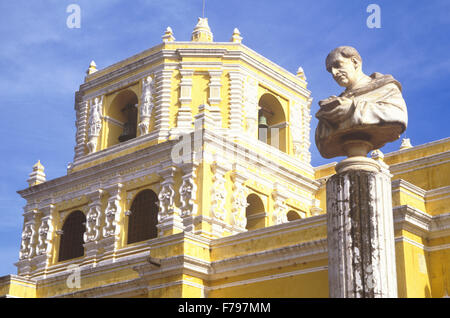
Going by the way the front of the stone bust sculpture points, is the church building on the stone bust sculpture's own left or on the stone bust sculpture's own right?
on the stone bust sculpture's own right

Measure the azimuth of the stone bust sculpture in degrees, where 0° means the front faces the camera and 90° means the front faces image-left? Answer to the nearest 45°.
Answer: approximately 45°
